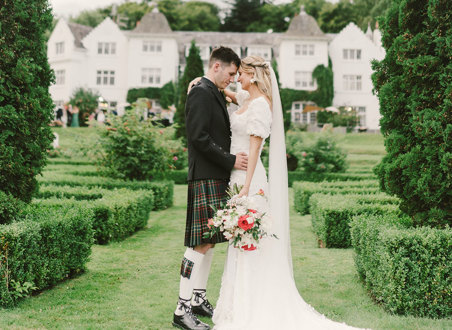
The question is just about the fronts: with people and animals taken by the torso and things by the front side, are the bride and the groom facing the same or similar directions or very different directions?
very different directions

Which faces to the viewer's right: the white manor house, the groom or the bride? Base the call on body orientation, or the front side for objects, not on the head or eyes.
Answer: the groom

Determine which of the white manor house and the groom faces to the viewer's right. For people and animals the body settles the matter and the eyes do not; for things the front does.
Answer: the groom

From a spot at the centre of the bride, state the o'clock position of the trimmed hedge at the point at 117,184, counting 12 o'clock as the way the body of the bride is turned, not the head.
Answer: The trimmed hedge is roughly at 2 o'clock from the bride.

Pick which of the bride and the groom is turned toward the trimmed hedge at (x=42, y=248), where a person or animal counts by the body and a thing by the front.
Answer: the bride

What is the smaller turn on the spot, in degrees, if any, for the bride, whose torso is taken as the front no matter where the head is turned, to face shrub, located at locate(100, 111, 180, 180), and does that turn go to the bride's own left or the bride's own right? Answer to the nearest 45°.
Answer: approximately 45° to the bride's own right

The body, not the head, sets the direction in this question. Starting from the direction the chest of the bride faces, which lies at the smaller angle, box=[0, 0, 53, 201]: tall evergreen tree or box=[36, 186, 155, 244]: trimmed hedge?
the tall evergreen tree

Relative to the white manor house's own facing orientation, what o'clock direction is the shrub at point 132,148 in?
The shrub is roughly at 12 o'clock from the white manor house.

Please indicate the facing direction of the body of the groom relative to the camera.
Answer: to the viewer's right

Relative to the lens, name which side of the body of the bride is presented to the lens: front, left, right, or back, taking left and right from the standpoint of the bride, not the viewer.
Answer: left

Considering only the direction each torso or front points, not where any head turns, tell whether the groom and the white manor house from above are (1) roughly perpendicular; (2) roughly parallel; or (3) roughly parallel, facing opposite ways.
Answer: roughly perpendicular

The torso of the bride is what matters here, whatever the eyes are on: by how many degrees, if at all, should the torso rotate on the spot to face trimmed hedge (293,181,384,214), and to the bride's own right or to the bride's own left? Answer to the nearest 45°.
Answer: approximately 90° to the bride's own right
